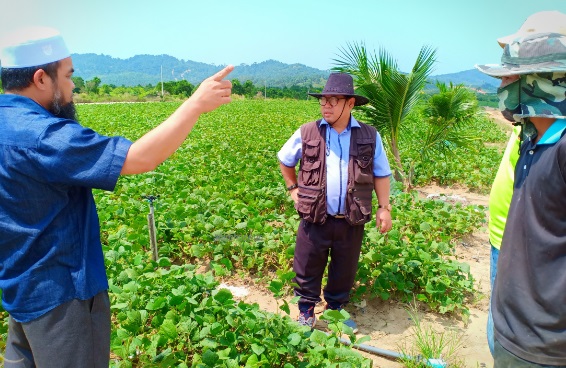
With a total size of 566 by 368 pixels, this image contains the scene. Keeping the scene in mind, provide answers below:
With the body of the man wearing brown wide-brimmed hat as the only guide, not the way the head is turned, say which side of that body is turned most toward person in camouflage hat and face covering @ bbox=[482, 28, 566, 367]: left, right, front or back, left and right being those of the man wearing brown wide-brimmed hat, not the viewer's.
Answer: front

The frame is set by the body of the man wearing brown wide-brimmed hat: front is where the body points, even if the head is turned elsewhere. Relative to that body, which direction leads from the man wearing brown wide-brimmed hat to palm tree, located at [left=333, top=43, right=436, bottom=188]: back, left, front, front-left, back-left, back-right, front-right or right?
back

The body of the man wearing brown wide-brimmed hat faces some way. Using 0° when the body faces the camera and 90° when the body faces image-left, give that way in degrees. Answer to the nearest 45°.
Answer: approximately 0°

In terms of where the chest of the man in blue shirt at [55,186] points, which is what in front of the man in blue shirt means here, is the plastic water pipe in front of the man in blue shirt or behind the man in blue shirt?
in front

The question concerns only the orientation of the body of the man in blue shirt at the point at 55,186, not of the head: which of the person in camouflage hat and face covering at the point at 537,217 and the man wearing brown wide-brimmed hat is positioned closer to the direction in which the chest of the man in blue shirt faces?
the man wearing brown wide-brimmed hat

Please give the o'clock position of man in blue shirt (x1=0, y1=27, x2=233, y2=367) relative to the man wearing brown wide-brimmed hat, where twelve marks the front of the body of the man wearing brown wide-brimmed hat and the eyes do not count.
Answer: The man in blue shirt is roughly at 1 o'clock from the man wearing brown wide-brimmed hat.

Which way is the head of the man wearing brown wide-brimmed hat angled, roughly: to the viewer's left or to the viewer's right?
to the viewer's left

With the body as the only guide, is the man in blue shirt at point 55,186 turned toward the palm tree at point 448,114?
yes

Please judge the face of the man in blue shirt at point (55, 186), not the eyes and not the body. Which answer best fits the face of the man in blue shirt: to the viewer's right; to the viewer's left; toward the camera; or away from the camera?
to the viewer's right

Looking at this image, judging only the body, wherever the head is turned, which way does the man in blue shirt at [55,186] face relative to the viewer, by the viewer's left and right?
facing away from the viewer and to the right of the viewer

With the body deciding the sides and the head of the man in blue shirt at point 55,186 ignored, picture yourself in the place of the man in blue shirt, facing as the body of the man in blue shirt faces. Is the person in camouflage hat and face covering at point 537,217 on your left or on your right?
on your right

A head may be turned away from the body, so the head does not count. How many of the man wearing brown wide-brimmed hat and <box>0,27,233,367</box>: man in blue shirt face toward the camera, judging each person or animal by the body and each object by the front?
1

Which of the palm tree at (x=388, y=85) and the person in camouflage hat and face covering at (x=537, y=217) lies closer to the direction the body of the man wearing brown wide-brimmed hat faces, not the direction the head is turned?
the person in camouflage hat and face covering

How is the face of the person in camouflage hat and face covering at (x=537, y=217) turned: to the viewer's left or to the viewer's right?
to the viewer's left

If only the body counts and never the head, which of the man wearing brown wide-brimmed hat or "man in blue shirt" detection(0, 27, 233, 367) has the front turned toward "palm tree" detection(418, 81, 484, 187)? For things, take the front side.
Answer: the man in blue shirt
